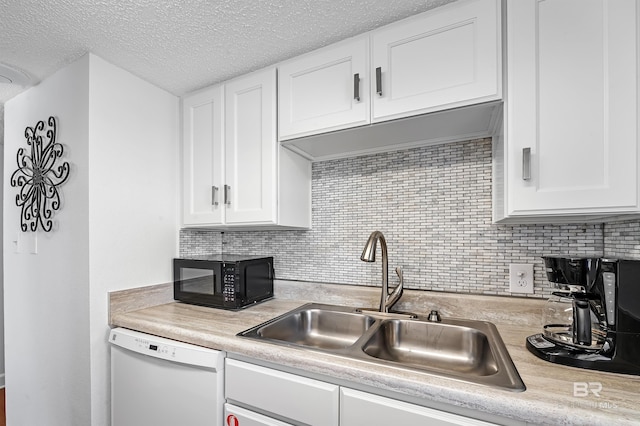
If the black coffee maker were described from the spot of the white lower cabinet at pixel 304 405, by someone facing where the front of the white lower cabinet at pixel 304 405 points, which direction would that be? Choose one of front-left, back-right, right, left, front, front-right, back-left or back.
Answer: back-left

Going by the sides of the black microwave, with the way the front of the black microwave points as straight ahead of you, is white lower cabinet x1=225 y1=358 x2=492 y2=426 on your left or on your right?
on your left

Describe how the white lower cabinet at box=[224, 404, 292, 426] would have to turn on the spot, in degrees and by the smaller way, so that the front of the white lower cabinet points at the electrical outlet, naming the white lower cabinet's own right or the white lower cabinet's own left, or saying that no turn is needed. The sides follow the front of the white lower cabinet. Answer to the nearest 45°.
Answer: approximately 135° to the white lower cabinet's own left

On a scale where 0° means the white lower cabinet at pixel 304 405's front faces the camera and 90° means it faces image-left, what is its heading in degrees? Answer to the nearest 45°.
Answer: approximately 45°

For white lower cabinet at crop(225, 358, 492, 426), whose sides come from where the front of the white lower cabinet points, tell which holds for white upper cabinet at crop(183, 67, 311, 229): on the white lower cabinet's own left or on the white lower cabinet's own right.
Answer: on the white lower cabinet's own right

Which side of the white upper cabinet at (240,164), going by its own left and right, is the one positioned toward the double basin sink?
left

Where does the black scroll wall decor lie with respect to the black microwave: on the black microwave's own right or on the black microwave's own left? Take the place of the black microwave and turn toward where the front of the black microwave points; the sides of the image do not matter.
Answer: on the black microwave's own right

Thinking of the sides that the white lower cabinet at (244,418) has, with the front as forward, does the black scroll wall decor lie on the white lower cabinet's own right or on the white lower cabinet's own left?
on the white lower cabinet's own right

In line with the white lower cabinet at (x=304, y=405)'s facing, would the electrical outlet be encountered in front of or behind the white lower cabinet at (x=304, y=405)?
behind

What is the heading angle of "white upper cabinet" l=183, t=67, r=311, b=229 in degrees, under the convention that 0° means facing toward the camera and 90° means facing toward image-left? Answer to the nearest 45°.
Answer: approximately 45°
